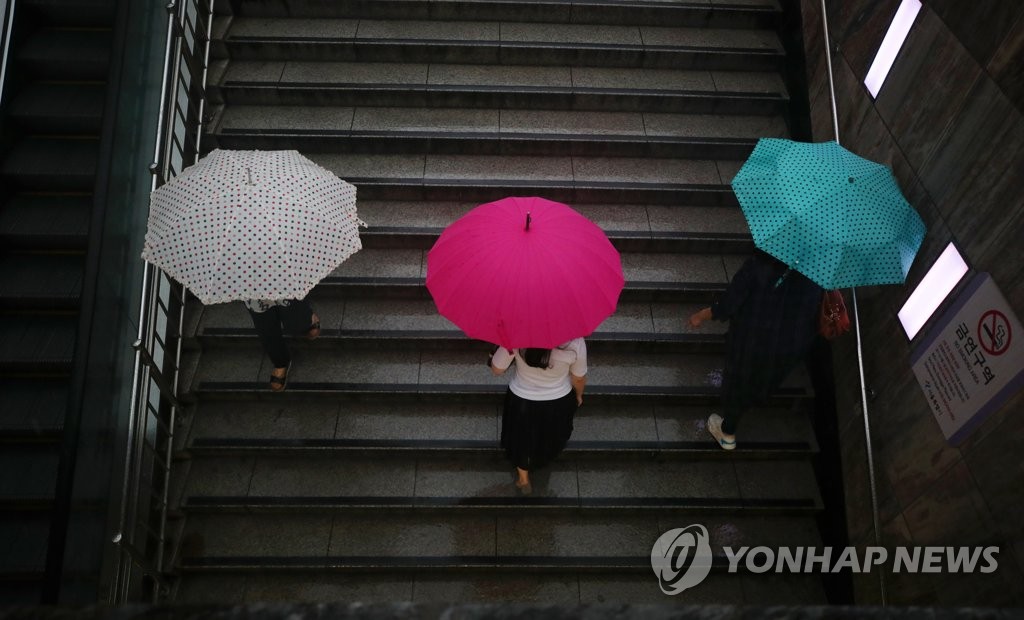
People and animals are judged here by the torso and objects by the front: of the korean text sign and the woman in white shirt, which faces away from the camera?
the woman in white shirt

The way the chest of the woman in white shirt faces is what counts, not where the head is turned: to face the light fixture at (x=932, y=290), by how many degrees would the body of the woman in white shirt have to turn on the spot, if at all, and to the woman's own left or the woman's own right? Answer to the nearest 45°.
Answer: approximately 90° to the woman's own right

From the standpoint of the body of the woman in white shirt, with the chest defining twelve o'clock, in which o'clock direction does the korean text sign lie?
The korean text sign is roughly at 3 o'clock from the woman in white shirt.

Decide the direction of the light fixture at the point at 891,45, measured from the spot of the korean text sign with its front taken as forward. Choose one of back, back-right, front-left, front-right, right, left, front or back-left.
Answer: right

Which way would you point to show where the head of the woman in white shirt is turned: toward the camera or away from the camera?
away from the camera

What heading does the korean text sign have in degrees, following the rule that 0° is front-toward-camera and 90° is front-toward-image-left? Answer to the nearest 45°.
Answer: approximately 45°

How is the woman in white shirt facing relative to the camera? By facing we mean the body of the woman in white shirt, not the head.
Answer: away from the camera

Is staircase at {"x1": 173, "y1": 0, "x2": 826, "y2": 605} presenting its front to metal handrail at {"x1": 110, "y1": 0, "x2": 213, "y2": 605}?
no

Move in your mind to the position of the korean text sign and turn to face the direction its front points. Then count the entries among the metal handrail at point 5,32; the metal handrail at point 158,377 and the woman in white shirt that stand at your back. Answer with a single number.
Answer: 0

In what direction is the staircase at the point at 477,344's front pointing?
toward the camera

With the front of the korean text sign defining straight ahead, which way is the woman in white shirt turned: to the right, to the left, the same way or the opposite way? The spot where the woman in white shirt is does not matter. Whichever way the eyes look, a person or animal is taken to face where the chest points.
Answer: to the right

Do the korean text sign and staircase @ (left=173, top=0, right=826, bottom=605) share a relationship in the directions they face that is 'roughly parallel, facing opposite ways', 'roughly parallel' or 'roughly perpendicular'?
roughly perpendicular

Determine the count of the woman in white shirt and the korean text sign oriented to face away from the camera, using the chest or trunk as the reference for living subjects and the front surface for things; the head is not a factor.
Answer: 1

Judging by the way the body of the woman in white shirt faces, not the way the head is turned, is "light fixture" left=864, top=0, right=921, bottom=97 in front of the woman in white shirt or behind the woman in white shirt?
in front

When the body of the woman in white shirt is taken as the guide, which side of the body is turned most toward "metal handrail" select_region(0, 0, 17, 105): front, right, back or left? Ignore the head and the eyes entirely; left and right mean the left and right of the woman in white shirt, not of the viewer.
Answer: left

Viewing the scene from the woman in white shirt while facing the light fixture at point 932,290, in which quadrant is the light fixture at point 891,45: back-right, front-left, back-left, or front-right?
front-left

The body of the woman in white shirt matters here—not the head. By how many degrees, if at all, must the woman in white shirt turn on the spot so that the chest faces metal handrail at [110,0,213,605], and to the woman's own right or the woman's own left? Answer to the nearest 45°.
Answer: approximately 90° to the woman's own left
